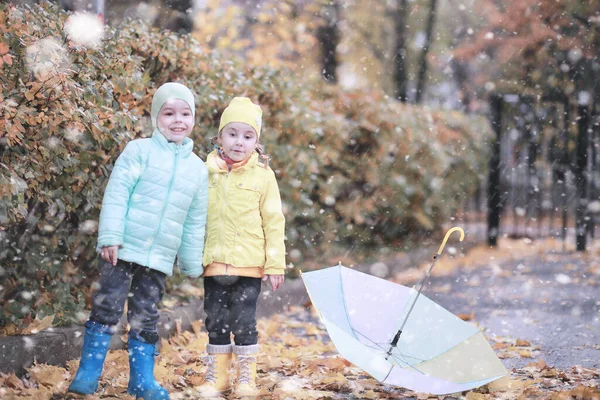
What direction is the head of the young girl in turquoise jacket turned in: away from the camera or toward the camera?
toward the camera

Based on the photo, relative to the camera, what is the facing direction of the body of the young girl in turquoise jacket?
toward the camera

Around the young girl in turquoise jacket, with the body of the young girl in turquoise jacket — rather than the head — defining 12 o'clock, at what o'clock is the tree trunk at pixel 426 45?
The tree trunk is roughly at 7 o'clock from the young girl in turquoise jacket.

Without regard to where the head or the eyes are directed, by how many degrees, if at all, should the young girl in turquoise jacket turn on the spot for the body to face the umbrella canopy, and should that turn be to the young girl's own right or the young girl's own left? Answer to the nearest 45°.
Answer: approximately 90° to the young girl's own left

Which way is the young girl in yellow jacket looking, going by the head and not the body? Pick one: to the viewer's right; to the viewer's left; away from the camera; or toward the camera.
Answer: toward the camera

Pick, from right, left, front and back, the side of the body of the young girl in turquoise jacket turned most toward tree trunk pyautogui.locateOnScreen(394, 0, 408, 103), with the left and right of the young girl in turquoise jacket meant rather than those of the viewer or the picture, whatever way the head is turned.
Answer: back

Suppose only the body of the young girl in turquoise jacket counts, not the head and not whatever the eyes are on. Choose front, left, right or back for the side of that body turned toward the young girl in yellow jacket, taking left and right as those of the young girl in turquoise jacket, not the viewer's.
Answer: left

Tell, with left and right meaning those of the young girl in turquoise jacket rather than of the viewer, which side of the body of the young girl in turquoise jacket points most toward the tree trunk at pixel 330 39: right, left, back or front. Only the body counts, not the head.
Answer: back
